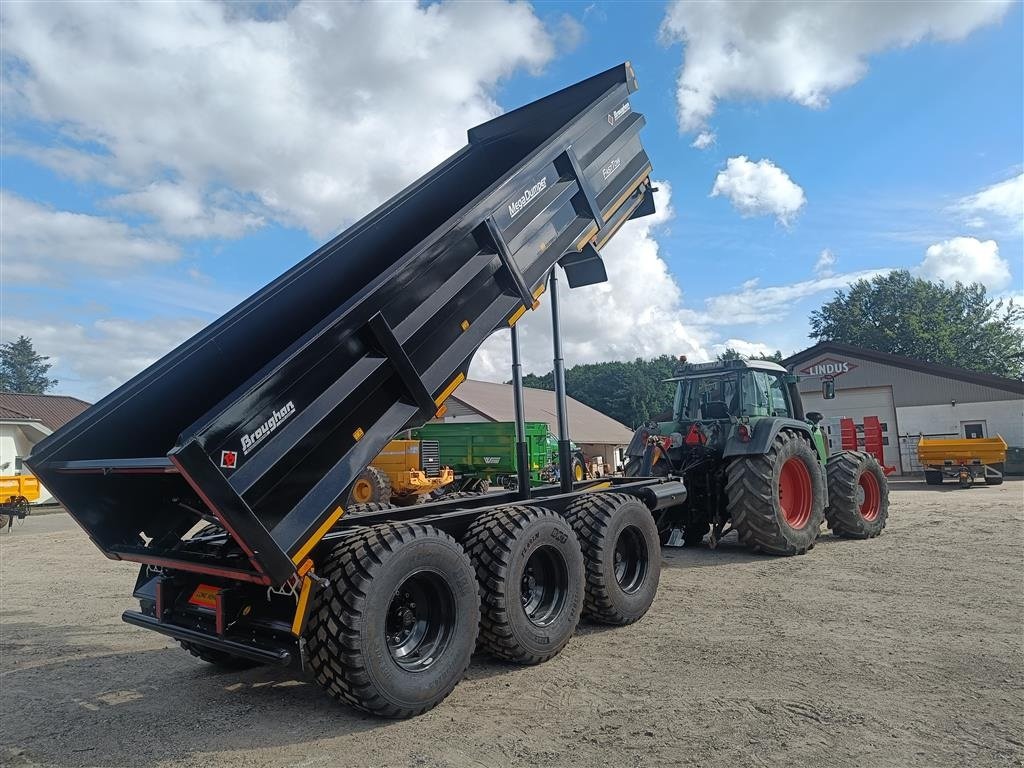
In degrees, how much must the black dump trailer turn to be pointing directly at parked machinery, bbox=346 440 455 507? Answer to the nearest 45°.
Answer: approximately 45° to its left

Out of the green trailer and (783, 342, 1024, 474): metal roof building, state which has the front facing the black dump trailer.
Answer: the metal roof building

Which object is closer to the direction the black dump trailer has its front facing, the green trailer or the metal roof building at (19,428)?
the green trailer

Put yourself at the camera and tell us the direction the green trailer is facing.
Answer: facing to the right of the viewer

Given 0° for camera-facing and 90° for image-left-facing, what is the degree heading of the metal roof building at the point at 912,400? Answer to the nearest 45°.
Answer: approximately 0°

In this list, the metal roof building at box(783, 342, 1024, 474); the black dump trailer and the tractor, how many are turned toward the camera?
1

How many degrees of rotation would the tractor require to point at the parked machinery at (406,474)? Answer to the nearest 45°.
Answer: approximately 90° to its left

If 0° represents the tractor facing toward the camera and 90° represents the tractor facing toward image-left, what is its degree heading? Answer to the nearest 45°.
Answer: approximately 225°

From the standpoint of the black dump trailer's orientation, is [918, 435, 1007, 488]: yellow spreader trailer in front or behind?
in front

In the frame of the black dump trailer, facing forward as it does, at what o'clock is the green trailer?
The green trailer is roughly at 11 o'clock from the black dump trailer.

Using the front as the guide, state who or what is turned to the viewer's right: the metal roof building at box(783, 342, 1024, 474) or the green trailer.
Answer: the green trailer

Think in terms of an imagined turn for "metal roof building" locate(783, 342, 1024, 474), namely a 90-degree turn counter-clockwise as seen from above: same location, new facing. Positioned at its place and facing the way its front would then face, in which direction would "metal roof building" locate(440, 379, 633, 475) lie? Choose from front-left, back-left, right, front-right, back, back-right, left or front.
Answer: back

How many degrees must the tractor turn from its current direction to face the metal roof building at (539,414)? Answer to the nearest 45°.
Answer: approximately 90° to its left

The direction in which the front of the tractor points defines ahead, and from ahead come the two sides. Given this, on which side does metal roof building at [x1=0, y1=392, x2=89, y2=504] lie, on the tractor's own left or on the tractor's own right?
on the tractor's own left

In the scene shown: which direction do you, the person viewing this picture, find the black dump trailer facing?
facing away from the viewer and to the right of the viewer

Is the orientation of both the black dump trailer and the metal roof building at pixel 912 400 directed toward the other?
yes
